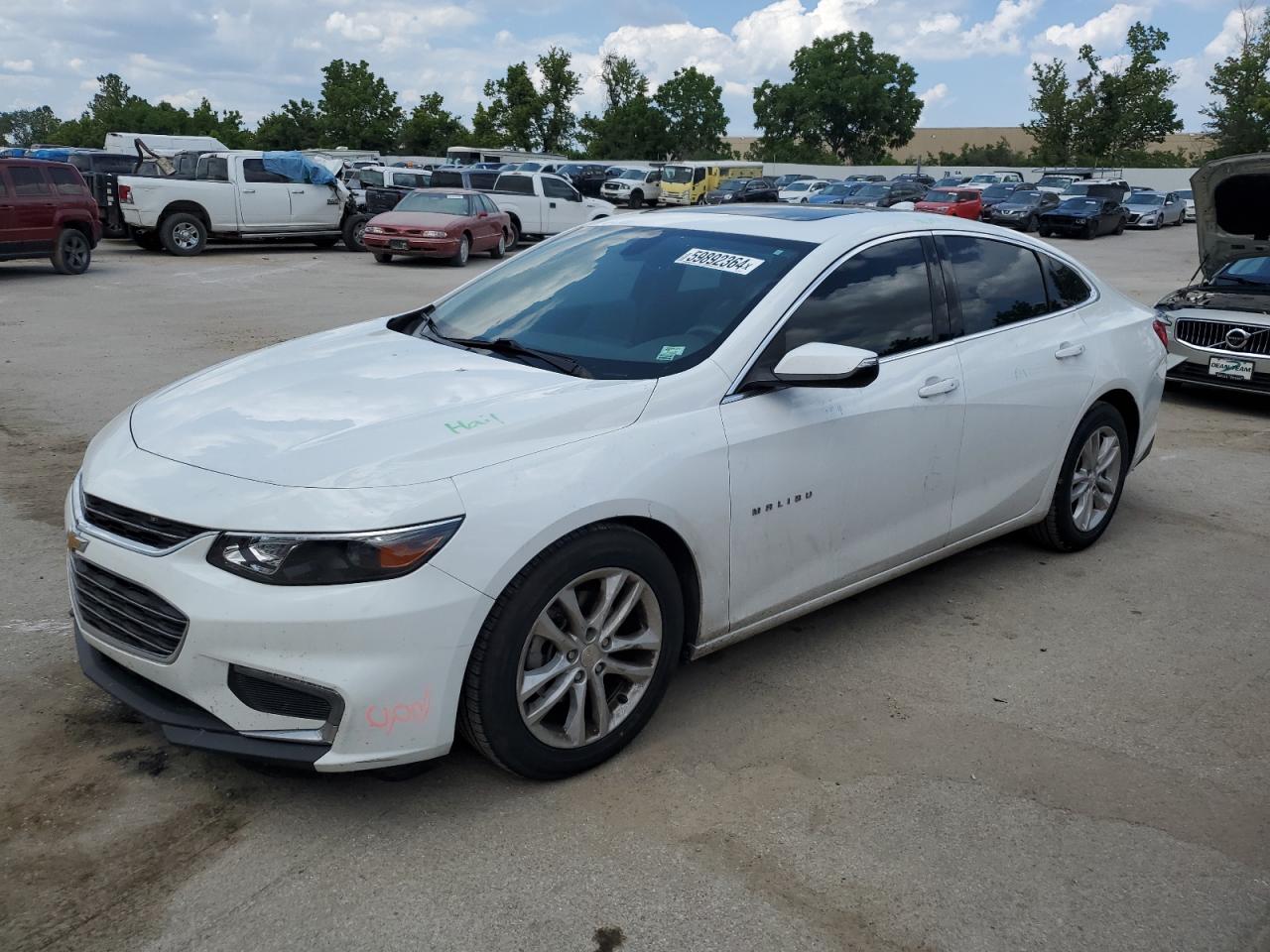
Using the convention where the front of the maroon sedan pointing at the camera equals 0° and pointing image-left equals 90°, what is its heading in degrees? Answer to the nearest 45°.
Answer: approximately 45°

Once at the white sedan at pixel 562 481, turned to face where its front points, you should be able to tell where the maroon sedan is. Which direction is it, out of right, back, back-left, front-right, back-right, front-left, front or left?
back-right
